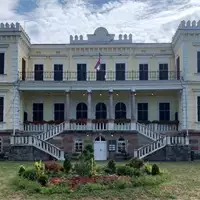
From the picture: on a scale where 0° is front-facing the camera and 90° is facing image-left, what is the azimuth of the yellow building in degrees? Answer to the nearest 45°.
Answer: approximately 0°

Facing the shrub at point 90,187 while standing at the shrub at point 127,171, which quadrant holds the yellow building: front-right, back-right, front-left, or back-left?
back-right

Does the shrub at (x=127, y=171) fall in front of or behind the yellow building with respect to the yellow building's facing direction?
in front

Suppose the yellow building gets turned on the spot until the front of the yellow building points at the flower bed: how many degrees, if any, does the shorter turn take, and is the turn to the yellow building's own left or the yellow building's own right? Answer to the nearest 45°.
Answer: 0° — it already faces it

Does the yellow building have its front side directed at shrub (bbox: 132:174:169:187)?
yes

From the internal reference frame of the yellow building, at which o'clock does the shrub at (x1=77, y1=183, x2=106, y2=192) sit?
The shrub is roughly at 12 o'clock from the yellow building.

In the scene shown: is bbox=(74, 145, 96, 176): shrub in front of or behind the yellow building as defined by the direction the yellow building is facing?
in front

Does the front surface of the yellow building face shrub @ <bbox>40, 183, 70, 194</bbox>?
yes

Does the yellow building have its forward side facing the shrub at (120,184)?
yes
